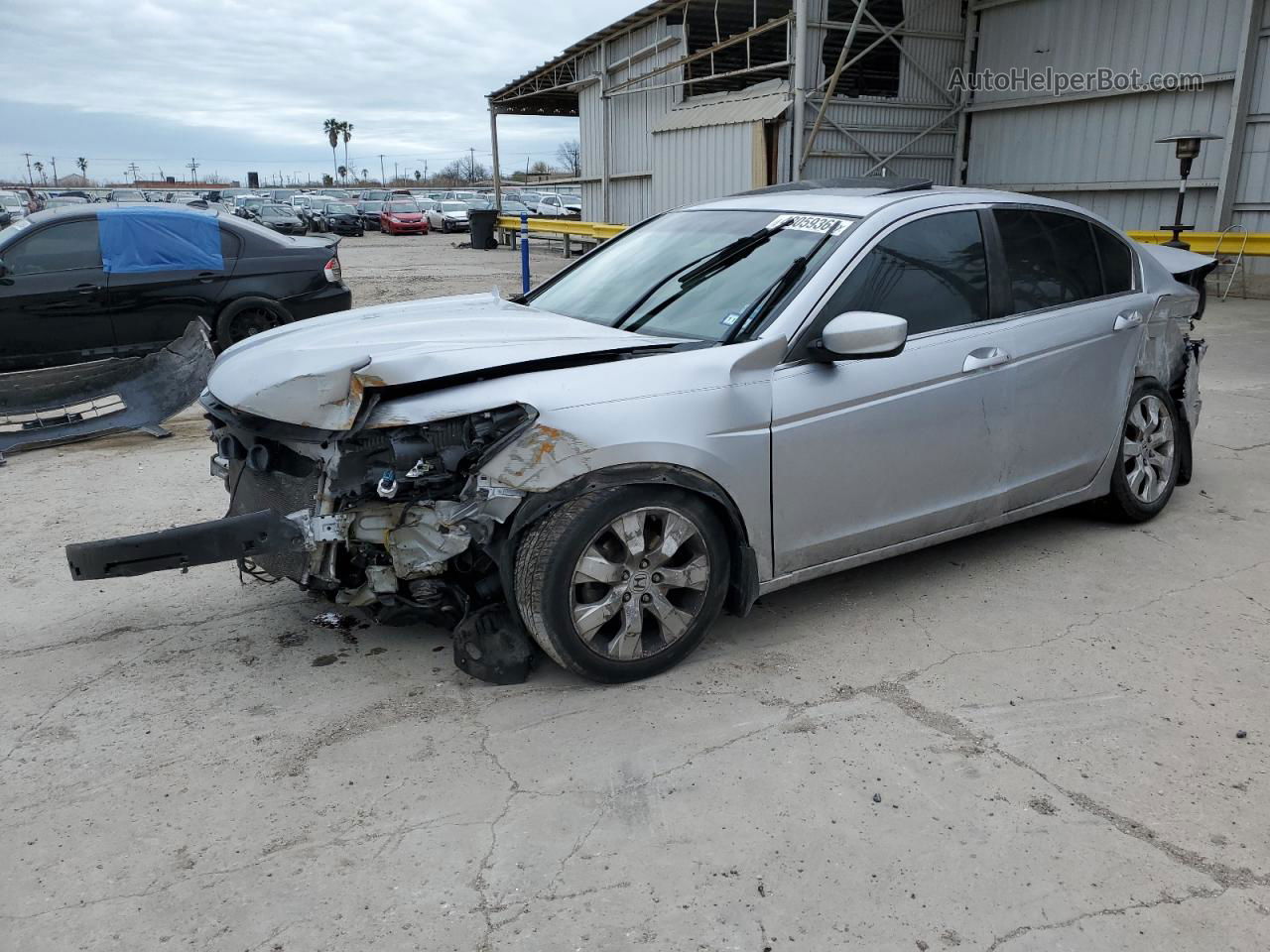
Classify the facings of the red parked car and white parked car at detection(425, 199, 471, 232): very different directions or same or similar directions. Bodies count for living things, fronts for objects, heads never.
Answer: same or similar directions

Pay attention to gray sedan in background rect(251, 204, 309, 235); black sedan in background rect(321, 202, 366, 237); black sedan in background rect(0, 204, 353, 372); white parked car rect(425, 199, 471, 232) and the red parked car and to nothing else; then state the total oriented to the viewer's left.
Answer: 1

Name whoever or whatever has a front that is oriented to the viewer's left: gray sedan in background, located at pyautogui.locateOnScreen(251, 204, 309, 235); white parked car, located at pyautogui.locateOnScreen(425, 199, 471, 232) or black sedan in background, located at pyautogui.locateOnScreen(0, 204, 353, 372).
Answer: black sedan in background, located at pyautogui.locateOnScreen(0, 204, 353, 372)

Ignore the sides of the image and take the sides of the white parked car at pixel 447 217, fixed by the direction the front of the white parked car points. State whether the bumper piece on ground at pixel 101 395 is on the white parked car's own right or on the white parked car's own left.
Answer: on the white parked car's own right

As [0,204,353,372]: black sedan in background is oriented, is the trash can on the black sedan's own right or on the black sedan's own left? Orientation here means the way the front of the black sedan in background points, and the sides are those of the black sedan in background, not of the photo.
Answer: on the black sedan's own right

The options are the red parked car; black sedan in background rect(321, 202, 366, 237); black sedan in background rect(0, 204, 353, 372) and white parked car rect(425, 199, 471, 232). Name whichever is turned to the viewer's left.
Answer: black sedan in background rect(0, 204, 353, 372)

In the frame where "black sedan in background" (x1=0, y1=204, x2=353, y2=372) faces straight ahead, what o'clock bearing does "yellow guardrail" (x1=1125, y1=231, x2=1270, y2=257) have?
The yellow guardrail is roughly at 6 o'clock from the black sedan in background.

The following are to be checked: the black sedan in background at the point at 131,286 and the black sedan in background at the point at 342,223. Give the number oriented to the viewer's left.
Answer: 1

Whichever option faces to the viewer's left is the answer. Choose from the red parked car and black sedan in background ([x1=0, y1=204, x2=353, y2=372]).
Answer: the black sedan in background

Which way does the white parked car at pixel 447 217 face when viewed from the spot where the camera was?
facing the viewer and to the right of the viewer

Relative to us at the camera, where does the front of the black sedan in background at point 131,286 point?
facing to the left of the viewer

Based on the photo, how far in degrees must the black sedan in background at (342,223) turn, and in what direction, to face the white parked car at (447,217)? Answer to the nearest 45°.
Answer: approximately 45° to its left

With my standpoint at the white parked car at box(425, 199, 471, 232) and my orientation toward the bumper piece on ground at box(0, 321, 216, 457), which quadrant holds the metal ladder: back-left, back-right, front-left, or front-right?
front-left

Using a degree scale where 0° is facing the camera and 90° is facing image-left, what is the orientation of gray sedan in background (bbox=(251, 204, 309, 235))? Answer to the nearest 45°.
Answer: approximately 315°

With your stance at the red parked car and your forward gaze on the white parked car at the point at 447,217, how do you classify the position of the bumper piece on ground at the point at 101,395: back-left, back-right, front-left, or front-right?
back-right

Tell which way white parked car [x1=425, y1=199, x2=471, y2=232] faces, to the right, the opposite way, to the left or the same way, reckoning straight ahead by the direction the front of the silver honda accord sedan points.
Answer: to the left

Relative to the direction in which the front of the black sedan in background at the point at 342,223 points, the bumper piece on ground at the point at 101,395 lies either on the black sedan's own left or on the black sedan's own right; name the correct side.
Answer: on the black sedan's own right

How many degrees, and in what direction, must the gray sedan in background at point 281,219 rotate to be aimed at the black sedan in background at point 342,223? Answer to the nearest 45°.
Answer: approximately 90° to its left
